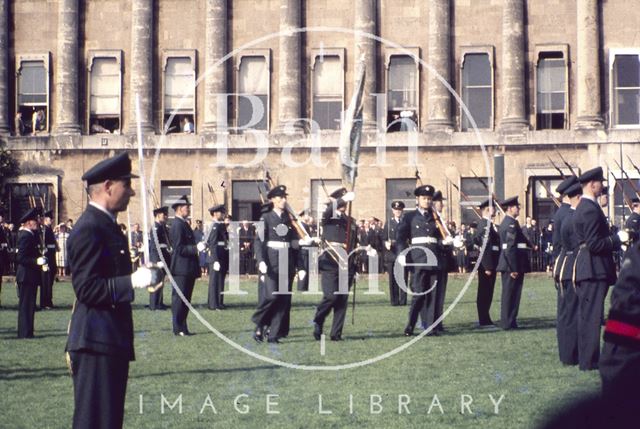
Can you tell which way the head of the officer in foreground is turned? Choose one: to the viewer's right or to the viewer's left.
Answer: to the viewer's right

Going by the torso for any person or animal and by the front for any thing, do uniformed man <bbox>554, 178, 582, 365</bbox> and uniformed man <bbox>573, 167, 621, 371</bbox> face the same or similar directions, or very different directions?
same or similar directions

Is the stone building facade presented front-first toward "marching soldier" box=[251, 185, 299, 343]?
yes

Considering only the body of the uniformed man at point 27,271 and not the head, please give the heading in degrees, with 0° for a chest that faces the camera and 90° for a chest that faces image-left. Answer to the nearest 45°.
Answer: approximately 270°

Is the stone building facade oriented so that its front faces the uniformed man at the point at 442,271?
yes

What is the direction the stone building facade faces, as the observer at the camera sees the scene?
facing the viewer

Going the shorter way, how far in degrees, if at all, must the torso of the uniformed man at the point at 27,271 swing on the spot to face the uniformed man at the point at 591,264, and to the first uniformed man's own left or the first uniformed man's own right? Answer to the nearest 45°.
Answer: approximately 45° to the first uniformed man's own right

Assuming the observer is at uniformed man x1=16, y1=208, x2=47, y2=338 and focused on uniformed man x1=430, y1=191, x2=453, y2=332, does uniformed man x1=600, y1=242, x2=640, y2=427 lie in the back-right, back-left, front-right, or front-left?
front-right
